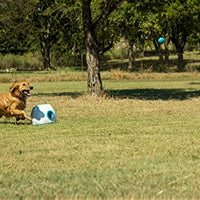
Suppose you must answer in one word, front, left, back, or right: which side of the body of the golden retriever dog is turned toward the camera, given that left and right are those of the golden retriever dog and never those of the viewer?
right

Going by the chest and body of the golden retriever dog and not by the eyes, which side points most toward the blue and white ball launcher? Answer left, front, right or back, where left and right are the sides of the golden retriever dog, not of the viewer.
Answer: front
